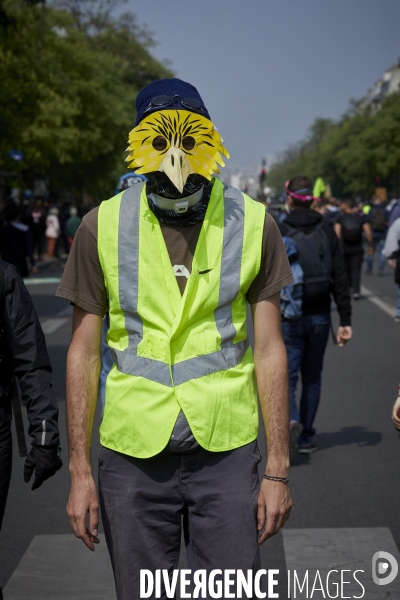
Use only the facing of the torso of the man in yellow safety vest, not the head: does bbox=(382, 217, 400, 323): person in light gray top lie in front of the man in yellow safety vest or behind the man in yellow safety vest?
behind

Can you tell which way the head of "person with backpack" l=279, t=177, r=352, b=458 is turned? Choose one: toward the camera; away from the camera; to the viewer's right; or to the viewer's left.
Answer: away from the camera

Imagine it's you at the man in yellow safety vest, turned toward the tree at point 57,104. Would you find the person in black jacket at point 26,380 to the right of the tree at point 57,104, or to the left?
left

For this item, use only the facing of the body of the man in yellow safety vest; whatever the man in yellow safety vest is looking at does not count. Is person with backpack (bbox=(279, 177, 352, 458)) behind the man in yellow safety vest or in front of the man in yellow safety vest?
behind

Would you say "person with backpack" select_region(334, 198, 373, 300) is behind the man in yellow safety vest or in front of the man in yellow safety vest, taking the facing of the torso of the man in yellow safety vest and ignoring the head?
behind

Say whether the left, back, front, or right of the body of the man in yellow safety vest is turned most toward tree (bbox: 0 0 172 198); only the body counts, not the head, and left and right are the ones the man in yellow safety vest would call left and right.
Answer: back

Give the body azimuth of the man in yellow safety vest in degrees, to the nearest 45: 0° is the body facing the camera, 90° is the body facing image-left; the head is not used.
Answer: approximately 0°
